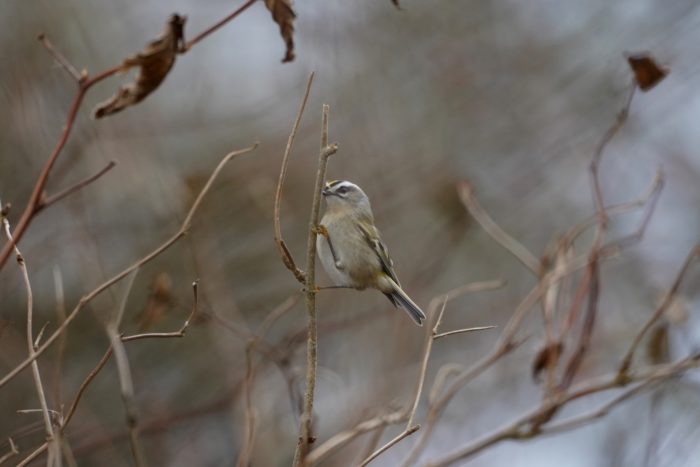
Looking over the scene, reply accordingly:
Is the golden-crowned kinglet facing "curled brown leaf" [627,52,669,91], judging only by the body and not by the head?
no

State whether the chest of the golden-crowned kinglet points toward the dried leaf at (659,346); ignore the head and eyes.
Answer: no

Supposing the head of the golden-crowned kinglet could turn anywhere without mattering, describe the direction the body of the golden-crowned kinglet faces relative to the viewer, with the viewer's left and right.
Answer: facing the viewer and to the left of the viewer

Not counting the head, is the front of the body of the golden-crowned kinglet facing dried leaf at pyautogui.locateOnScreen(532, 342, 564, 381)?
no

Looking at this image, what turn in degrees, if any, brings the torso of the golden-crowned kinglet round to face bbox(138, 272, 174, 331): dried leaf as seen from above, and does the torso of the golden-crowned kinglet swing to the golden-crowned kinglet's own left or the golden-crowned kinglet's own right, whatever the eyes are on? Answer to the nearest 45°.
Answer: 0° — it already faces it

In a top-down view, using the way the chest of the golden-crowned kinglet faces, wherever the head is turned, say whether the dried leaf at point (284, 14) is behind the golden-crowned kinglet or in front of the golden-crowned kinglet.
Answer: in front

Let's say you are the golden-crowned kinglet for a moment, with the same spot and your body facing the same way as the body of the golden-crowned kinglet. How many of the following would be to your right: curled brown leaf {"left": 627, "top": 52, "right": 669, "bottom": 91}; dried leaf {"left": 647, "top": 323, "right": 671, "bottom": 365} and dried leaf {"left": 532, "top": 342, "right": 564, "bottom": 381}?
0
